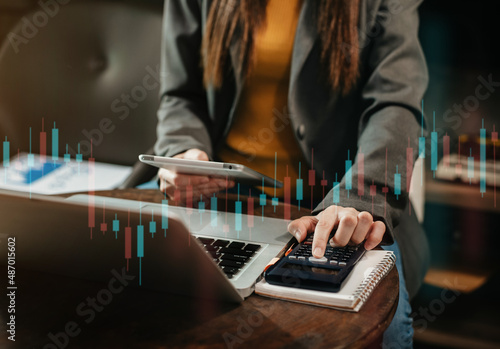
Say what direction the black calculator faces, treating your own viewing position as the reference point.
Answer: facing away from the viewer and to the right of the viewer

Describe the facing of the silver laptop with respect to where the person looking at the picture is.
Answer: facing away from the viewer and to the right of the viewer

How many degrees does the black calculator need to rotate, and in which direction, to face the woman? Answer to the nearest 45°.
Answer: approximately 45° to its left

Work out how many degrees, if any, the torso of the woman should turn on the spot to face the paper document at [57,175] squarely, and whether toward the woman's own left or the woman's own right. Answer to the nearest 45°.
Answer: approximately 135° to the woman's own right

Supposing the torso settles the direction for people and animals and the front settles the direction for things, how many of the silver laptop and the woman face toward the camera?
1

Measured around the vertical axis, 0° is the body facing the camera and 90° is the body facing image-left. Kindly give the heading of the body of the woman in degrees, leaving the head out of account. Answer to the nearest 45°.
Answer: approximately 0°

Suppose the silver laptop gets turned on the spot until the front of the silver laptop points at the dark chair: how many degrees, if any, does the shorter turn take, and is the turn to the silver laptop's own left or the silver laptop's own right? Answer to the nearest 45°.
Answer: approximately 45° to the silver laptop's own left
